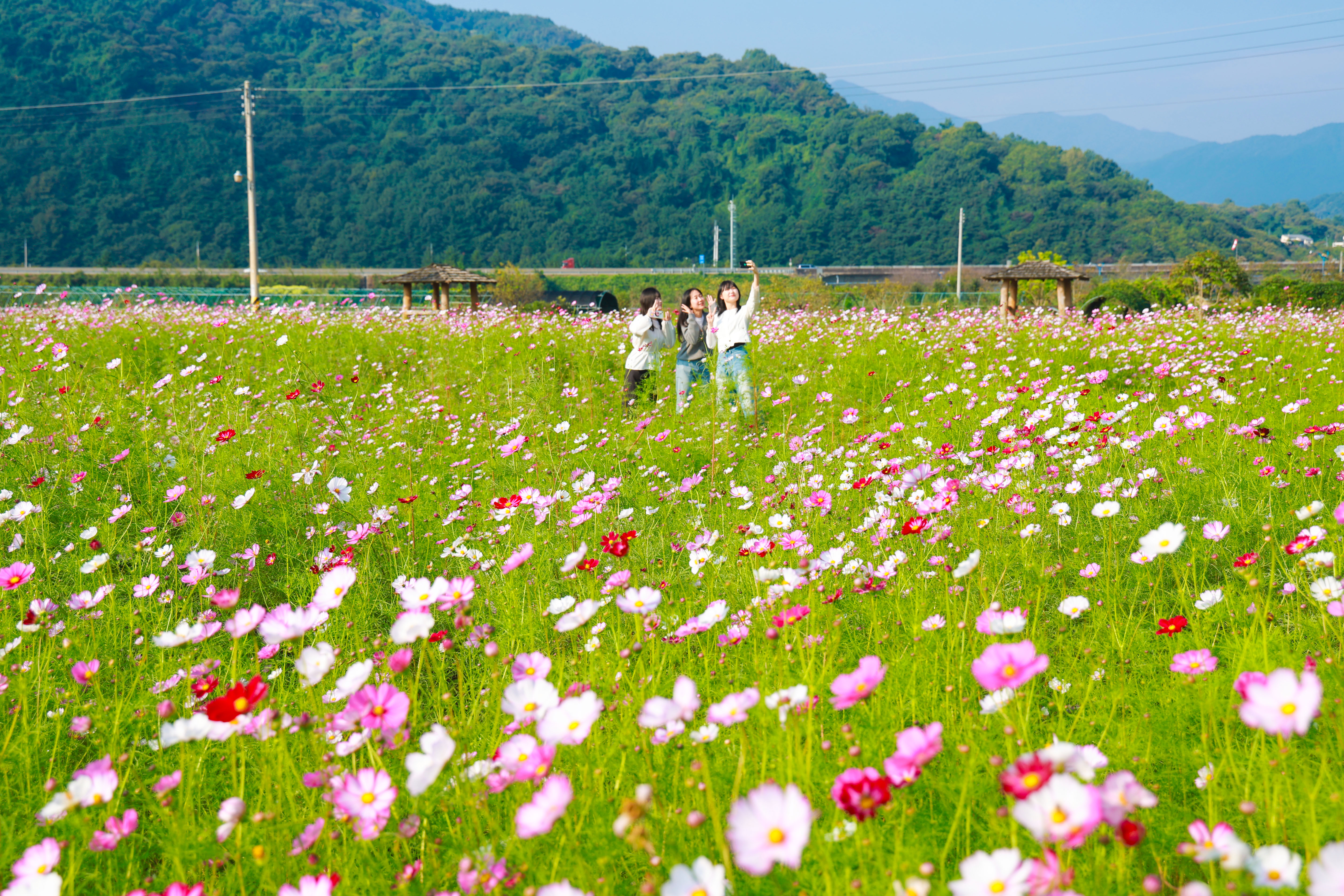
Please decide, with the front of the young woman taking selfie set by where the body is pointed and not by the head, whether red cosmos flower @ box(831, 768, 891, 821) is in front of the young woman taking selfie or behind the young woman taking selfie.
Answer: in front

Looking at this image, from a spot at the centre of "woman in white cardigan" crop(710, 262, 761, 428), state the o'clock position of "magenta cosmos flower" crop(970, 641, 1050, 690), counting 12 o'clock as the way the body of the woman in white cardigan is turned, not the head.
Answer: The magenta cosmos flower is roughly at 12 o'clock from the woman in white cardigan.

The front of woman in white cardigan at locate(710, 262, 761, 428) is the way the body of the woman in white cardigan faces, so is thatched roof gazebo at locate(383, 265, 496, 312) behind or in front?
behind

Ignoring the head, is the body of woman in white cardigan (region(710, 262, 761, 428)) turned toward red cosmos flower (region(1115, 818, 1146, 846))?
yes

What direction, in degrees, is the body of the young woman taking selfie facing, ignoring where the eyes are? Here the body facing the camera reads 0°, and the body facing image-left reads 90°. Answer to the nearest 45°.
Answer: approximately 315°

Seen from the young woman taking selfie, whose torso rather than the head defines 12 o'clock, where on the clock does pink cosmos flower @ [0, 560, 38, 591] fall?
The pink cosmos flower is roughly at 2 o'clock from the young woman taking selfie.

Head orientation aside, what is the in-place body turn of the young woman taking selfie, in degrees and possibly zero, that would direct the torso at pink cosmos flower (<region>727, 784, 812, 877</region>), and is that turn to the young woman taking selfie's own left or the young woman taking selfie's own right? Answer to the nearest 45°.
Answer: approximately 45° to the young woman taking selfie's own right

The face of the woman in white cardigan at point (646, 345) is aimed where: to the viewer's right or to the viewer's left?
to the viewer's right

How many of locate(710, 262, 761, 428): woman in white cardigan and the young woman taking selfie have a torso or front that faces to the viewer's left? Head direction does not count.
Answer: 0

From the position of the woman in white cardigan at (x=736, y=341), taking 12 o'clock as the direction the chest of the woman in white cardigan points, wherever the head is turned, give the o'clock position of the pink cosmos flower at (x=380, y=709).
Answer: The pink cosmos flower is roughly at 12 o'clock from the woman in white cardigan.

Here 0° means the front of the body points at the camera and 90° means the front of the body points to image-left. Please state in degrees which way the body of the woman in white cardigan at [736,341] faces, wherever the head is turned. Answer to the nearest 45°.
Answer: approximately 0°
